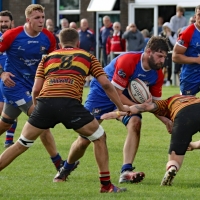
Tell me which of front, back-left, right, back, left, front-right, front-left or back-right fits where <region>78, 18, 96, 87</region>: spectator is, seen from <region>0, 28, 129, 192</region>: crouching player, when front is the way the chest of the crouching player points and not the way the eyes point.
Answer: front

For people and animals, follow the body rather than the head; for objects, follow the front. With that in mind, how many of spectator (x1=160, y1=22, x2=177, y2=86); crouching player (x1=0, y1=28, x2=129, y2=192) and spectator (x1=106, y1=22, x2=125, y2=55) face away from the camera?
1

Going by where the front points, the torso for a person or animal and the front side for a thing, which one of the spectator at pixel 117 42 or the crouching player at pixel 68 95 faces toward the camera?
the spectator

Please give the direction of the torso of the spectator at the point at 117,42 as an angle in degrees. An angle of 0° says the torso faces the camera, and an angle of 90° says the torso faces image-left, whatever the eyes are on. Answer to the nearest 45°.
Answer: approximately 0°

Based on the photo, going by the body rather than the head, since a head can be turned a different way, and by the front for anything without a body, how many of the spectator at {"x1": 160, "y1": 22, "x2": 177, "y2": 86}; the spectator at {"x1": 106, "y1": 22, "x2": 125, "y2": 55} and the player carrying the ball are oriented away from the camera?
0

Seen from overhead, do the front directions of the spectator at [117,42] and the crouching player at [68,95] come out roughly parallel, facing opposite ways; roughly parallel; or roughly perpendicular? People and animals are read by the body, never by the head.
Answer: roughly parallel, facing opposite ways

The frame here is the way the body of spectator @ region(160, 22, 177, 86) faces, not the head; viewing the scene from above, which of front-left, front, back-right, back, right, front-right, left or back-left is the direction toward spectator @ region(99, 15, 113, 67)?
right

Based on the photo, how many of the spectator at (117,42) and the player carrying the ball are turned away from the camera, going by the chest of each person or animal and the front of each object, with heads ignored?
0

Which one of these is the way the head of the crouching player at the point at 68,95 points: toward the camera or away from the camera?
away from the camera

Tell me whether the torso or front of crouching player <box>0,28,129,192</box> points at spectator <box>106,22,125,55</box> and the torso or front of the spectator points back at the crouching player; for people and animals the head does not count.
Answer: yes

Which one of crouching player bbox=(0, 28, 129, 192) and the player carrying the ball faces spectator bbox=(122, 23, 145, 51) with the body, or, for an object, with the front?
the crouching player

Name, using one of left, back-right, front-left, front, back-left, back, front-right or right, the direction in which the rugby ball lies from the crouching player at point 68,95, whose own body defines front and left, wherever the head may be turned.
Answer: front-right

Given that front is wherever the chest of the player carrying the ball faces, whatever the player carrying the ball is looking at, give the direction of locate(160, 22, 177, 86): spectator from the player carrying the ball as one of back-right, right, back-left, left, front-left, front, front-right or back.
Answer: back-left

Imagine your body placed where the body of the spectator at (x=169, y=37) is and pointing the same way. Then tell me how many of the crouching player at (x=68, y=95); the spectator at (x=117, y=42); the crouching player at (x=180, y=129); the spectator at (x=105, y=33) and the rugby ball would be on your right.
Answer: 2

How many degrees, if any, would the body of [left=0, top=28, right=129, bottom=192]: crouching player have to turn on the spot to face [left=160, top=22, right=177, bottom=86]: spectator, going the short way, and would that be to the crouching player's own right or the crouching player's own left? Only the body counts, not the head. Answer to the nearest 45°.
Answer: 0° — they already face them

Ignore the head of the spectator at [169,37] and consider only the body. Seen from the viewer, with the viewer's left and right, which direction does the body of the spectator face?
facing the viewer and to the left of the viewer

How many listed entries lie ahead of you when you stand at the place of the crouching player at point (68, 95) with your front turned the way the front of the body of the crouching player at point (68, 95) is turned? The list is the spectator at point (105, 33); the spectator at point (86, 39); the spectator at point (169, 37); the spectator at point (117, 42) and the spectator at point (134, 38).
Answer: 5

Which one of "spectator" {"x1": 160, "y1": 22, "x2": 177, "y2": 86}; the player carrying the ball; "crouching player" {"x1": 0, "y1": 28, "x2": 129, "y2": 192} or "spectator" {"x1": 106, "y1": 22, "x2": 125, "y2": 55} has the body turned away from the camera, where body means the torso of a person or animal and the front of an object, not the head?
the crouching player

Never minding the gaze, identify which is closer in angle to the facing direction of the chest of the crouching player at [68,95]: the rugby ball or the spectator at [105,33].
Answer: the spectator
